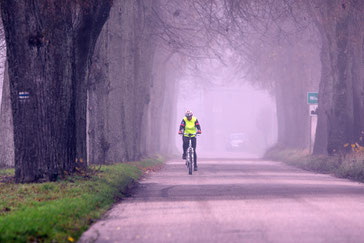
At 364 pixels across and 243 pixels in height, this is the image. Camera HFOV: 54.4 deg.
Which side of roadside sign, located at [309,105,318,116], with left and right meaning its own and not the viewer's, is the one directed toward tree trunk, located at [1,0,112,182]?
front

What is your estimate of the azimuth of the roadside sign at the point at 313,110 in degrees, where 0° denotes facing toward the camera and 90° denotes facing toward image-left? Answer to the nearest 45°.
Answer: approximately 0°

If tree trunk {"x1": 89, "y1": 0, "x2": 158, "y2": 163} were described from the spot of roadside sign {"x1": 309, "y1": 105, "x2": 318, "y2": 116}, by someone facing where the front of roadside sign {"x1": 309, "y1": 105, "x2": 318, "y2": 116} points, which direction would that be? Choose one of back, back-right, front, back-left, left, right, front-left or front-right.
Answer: front-right

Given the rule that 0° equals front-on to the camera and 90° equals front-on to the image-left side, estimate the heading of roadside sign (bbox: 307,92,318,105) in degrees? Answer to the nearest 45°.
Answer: approximately 0°

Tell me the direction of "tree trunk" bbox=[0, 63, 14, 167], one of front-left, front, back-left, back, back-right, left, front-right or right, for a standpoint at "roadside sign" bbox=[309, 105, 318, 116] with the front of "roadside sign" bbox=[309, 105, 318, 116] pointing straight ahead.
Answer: front-right

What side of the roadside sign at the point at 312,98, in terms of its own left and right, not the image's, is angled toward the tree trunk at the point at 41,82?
front

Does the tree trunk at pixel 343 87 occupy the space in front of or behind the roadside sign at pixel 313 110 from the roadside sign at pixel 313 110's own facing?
in front

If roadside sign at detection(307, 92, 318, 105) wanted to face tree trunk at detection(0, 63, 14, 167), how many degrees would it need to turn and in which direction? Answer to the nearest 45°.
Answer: approximately 45° to its right

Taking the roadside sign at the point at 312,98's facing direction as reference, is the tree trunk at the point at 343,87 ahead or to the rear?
ahead
